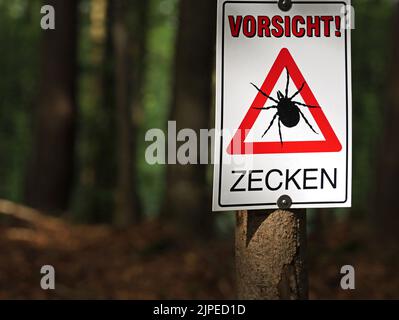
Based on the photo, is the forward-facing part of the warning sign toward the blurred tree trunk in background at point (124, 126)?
no

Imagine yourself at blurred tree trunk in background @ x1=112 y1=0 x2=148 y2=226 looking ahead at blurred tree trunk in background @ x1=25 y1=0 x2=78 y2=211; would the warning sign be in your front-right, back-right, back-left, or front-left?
back-left

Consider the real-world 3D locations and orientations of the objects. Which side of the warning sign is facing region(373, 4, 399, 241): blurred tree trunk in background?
back

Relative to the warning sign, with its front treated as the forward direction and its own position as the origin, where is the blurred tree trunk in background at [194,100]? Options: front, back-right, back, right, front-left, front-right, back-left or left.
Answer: back

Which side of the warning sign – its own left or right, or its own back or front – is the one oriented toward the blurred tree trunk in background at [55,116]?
back

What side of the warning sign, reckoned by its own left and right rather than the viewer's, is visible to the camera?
front

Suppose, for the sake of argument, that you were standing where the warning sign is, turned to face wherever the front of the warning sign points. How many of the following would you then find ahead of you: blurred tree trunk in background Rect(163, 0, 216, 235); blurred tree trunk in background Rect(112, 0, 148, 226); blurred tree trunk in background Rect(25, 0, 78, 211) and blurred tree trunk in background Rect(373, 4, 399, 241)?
0
